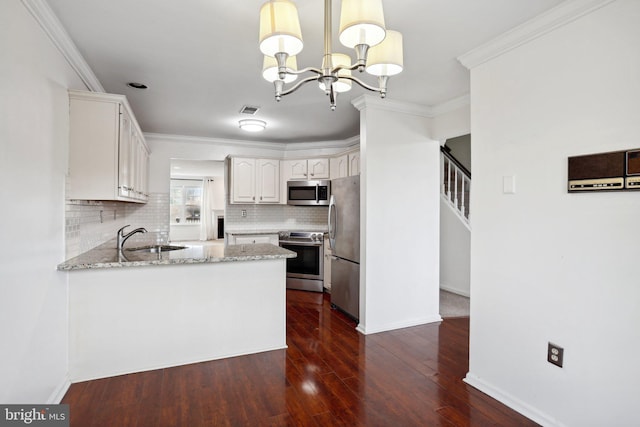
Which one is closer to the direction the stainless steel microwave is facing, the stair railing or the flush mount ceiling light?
the flush mount ceiling light

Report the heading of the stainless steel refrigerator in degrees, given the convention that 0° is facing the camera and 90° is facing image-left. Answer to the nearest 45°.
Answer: approximately 45°

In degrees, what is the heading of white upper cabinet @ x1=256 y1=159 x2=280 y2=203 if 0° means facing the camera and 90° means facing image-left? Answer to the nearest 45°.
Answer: approximately 0°

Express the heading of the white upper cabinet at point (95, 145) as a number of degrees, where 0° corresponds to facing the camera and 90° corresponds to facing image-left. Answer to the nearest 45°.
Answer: approximately 270°

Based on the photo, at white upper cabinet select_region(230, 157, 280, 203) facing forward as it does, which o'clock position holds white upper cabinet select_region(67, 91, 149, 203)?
white upper cabinet select_region(67, 91, 149, 203) is roughly at 1 o'clock from white upper cabinet select_region(230, 157, 280, 203).

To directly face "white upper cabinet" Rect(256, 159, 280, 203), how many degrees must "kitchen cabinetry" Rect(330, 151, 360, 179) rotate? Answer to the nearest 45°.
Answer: approximately 45° to its right

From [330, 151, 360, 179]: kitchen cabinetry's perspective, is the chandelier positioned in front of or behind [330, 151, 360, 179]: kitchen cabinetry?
in front
